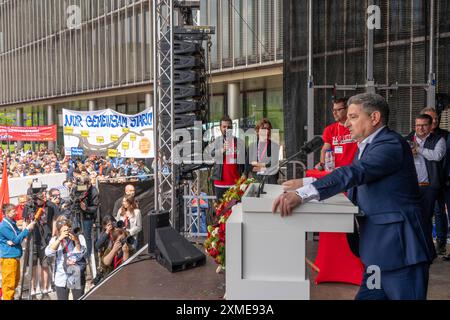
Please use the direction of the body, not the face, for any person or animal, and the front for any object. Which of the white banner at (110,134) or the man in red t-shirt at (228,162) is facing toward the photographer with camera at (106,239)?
the white banner

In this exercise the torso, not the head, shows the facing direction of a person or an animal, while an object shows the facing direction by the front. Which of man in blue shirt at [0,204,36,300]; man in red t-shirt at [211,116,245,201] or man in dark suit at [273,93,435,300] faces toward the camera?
the man in red t-shirt

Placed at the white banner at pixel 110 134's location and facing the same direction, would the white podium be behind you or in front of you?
in front

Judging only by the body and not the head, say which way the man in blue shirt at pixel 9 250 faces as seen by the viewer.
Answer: to the viewer's right

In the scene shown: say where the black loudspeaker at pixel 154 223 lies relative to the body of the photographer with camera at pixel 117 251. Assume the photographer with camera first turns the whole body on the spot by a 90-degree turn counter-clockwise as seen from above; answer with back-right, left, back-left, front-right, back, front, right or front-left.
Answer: front-right

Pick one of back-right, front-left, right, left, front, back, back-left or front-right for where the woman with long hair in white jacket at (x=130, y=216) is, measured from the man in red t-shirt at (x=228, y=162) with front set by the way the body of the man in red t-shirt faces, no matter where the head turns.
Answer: back-right

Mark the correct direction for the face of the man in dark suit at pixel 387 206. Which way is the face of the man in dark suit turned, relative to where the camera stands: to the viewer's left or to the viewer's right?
to the viewer's left

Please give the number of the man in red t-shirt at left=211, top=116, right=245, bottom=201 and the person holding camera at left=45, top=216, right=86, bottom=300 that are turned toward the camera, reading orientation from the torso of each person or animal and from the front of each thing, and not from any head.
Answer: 2

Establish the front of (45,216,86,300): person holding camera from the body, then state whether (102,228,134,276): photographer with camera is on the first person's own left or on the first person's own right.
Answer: on the first person's own left

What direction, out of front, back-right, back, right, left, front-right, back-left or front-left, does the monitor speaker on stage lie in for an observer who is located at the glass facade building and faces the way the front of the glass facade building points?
front-left

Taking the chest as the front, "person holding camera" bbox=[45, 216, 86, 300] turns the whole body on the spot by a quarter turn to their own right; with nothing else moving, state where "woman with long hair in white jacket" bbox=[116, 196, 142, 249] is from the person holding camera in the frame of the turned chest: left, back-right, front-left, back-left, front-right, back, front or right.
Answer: back-right

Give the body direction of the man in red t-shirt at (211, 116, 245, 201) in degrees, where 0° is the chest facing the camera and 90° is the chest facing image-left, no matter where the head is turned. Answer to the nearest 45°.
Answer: approximately 0°

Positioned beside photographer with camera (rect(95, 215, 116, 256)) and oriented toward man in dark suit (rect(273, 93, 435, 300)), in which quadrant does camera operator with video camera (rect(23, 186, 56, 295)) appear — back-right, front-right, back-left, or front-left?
back-right

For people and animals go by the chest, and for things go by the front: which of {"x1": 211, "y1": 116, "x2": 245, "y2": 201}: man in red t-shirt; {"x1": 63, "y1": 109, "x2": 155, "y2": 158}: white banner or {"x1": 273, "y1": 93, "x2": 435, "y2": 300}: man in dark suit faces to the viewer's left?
the man in dark suit

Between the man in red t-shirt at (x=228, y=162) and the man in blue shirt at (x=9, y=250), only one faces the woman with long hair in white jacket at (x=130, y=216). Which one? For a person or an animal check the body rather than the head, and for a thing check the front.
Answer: the man in blue shirt
